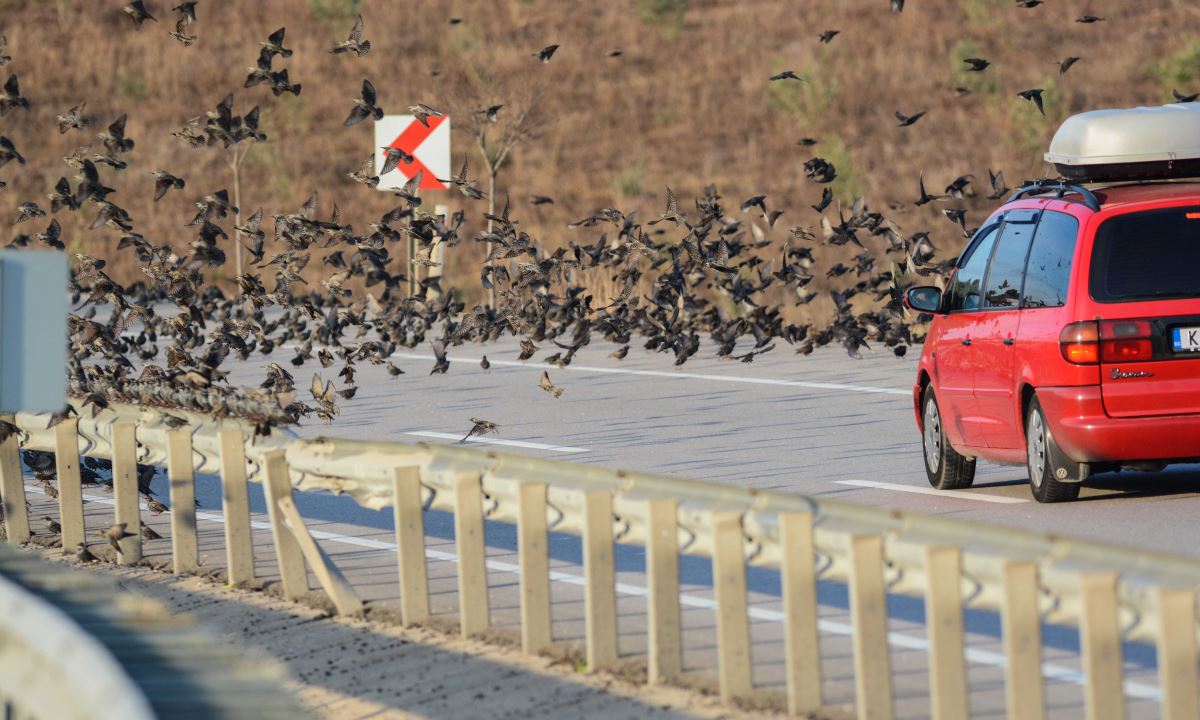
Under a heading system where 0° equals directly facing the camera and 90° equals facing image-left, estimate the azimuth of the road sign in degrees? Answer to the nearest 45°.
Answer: approximately 0°

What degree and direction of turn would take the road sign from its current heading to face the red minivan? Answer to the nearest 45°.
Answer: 0° — it already faces it

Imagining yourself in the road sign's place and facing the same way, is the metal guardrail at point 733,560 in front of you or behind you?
in front

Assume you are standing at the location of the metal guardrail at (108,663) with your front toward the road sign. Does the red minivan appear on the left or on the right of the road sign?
right

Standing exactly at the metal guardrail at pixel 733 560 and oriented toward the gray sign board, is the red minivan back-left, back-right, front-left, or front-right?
back-right

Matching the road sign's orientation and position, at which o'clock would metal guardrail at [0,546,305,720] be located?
The metal guardrail is roughly at 12 o'clock from the road sign.

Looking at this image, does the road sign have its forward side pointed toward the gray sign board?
yes

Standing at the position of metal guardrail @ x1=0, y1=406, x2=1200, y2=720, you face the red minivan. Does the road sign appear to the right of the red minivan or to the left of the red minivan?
left
